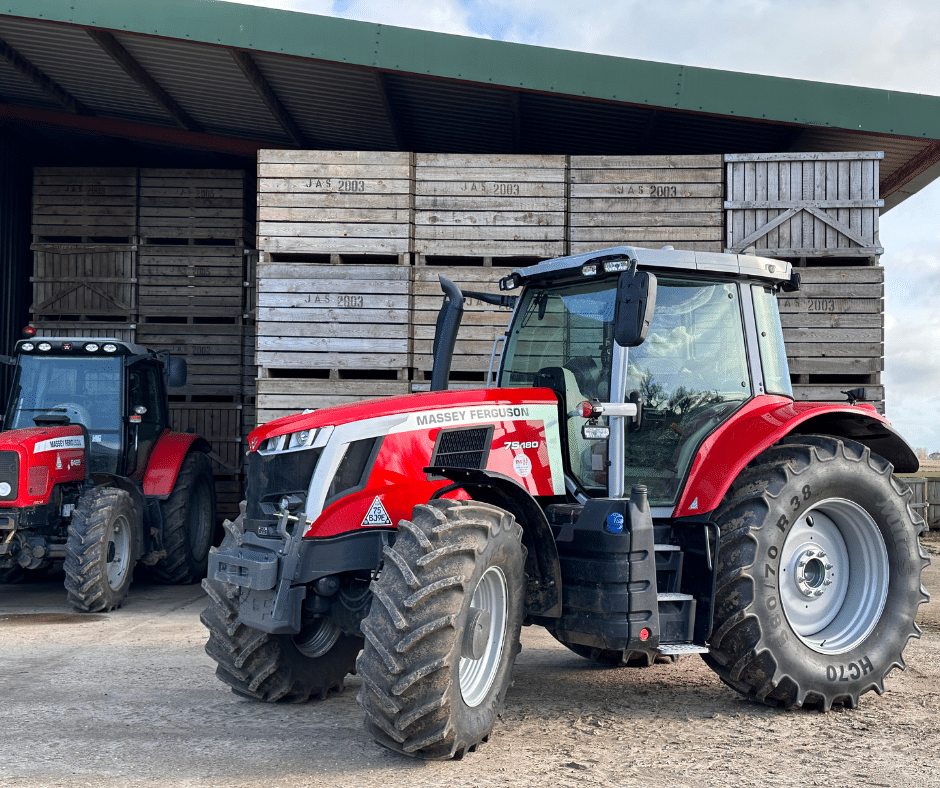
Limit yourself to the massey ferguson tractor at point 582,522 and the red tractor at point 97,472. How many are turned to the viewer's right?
0

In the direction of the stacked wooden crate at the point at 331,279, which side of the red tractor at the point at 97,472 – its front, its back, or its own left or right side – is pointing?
left

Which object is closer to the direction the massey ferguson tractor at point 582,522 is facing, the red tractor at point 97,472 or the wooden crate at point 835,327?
the red tractor

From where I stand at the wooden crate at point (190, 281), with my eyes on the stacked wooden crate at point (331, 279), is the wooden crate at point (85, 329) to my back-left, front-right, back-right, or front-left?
back-right

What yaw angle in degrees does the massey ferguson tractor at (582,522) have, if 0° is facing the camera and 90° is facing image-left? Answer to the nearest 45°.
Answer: approximately 45°

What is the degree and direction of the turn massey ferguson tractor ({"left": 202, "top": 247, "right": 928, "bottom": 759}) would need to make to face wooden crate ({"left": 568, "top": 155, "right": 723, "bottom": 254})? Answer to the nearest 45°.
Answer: approximately 135° to its right

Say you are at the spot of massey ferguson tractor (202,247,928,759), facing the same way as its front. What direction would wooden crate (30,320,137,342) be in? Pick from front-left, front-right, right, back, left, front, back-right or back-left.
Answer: right

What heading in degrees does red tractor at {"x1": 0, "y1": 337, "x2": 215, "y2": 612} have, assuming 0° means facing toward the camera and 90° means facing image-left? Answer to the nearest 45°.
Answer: approximately 45°

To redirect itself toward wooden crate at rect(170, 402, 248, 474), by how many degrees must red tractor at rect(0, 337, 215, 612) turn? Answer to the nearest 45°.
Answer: approximately 180°

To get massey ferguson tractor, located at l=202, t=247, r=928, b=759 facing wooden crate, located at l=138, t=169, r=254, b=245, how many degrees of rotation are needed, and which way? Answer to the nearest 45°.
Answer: approximately 90° to its right

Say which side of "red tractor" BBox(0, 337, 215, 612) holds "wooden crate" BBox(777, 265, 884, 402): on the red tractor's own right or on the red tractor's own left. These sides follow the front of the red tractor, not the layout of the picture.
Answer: on the red tractor's own left

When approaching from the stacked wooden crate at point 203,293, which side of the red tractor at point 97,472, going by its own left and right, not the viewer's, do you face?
back
